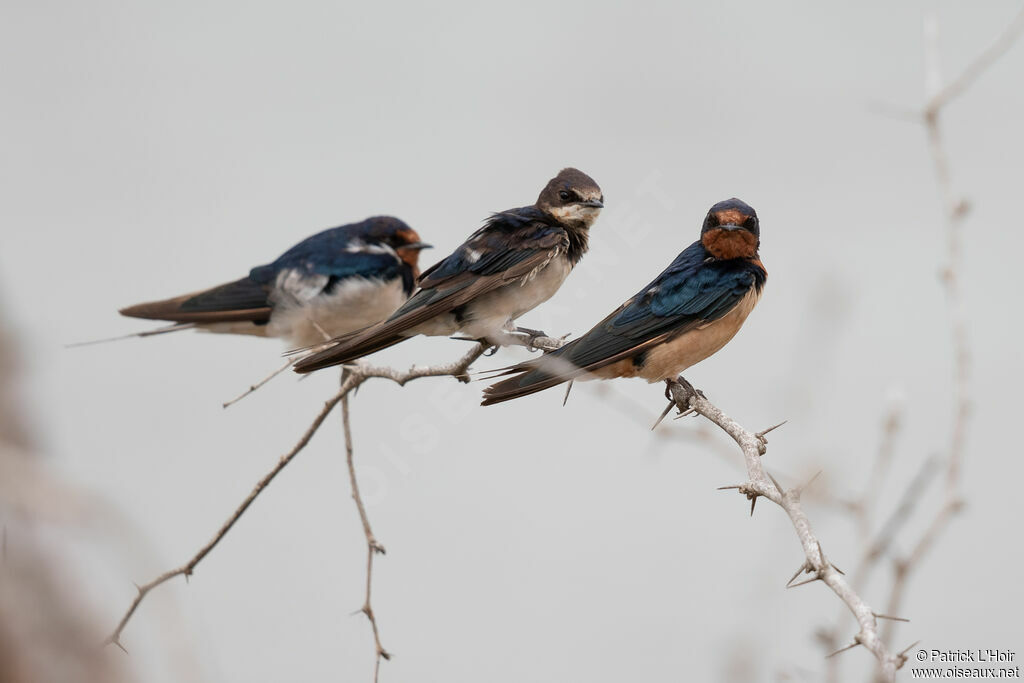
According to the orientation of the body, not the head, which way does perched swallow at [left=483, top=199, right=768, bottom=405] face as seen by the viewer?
to the viewer's right

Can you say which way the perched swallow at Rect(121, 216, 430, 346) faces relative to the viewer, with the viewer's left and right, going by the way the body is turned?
facing to the right of the viewer

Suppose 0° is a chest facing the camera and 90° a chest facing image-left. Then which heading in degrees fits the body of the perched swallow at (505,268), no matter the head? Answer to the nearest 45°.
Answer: approximately 270°

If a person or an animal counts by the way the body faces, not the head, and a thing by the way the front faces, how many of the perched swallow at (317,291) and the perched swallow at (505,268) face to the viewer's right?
2

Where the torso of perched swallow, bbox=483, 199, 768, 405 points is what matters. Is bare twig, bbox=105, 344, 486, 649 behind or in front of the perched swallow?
behind

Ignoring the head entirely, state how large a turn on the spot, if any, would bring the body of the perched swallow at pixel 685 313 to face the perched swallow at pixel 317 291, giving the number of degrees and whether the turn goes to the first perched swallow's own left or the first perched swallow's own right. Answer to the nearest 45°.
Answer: approximately 135° to the first perched swallow's own left

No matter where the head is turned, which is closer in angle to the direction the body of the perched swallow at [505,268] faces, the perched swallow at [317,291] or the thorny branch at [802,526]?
the thorny branch

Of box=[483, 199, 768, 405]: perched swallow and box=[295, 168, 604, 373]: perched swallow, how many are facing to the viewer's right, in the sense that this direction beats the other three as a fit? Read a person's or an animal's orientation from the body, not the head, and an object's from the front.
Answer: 2
